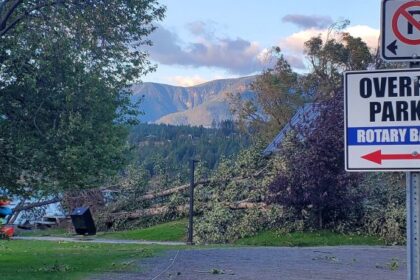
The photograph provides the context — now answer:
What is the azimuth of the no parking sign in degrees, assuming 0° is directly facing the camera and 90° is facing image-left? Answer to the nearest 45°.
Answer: approximately 0°

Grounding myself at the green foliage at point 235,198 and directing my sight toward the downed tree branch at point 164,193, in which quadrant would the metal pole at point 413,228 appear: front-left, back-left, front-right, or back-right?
back-left

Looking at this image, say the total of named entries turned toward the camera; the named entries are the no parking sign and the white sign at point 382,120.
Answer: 2

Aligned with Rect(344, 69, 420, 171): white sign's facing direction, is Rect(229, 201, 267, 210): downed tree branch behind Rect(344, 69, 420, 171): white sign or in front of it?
behind

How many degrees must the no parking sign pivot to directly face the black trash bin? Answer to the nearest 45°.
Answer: approximately 135° to its right

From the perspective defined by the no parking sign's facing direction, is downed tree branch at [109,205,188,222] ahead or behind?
behind

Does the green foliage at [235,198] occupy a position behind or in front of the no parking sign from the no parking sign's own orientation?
behind

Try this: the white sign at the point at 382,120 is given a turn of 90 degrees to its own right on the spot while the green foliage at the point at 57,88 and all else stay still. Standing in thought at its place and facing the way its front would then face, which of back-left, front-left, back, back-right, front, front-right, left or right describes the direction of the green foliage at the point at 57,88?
front-right

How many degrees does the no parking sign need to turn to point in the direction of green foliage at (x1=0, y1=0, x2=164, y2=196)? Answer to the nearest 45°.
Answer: approximately 135° to its right

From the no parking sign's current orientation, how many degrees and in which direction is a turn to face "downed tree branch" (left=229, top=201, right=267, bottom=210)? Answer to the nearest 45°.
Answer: approximately 180°
